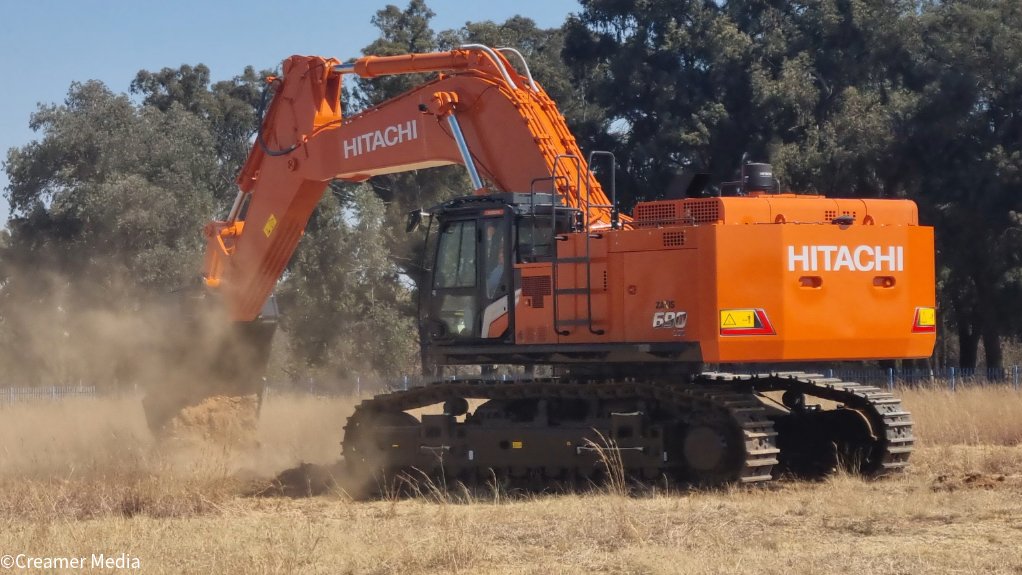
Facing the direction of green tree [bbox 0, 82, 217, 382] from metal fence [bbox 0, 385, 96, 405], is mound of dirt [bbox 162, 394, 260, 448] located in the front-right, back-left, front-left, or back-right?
back-right

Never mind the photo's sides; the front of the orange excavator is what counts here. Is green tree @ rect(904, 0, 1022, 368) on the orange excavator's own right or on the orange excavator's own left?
on the orange excavator's own right

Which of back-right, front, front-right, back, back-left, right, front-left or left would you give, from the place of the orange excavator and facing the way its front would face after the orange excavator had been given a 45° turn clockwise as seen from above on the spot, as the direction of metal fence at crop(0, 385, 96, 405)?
front-left

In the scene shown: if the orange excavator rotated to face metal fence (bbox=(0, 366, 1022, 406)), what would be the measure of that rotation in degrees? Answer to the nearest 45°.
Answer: approximately 45° to its right

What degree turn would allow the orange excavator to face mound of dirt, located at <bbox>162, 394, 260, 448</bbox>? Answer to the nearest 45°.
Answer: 0° — it already faces it

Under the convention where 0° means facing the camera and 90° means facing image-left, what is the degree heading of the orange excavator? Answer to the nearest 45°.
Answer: approximately 135°

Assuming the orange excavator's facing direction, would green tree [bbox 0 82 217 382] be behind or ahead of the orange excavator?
ahead

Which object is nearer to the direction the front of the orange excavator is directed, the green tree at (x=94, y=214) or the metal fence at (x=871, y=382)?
the green tree
